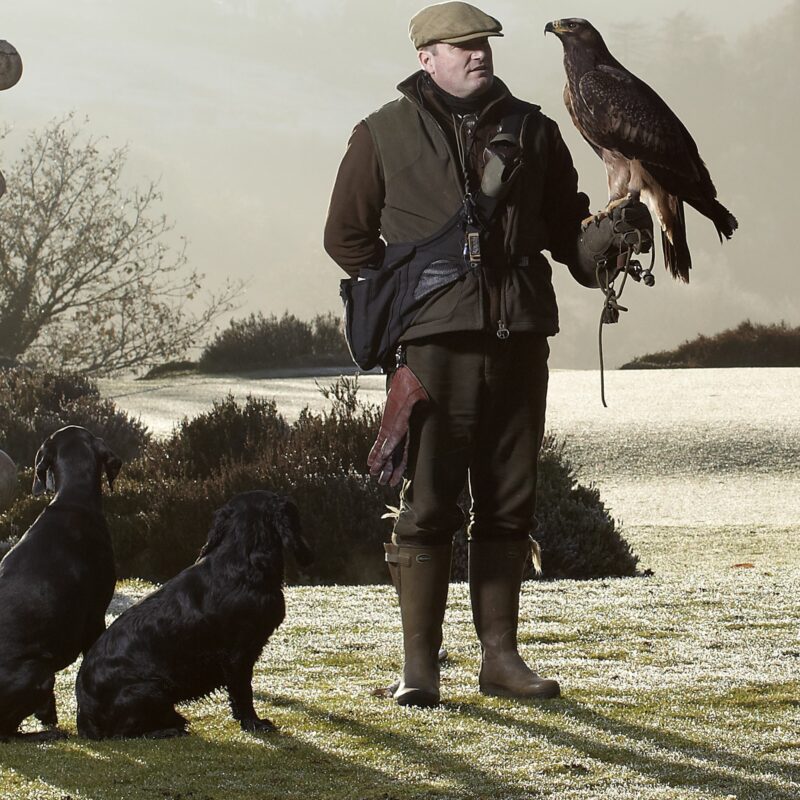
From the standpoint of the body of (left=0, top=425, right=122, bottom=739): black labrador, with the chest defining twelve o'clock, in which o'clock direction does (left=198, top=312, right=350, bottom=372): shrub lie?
The shrub is roughly at 11 o'clock from the black labrador.

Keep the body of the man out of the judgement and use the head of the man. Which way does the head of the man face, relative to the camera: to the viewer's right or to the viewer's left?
to the viewer's right

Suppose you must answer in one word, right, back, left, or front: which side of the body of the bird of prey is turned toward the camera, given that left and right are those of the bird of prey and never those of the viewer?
left

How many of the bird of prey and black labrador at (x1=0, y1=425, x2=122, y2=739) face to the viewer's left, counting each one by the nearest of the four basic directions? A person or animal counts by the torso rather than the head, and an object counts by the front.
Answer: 1

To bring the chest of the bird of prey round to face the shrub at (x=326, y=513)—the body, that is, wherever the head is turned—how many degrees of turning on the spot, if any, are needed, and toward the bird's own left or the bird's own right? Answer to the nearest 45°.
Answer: approximately 45° to the bird's own right

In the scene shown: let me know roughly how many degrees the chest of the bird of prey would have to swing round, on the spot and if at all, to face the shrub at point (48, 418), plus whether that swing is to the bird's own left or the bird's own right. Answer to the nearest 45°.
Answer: approximately 45° to the bird's own right

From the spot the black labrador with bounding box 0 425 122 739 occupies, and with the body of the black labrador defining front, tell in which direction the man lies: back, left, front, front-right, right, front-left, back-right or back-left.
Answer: front-right

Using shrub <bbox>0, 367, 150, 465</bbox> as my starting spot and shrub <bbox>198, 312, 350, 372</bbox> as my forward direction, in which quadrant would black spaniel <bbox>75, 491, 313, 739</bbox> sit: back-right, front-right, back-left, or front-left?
back-right

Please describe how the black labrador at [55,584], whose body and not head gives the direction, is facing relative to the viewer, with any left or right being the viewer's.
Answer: facing away from the viewer and to the right of the viewer
